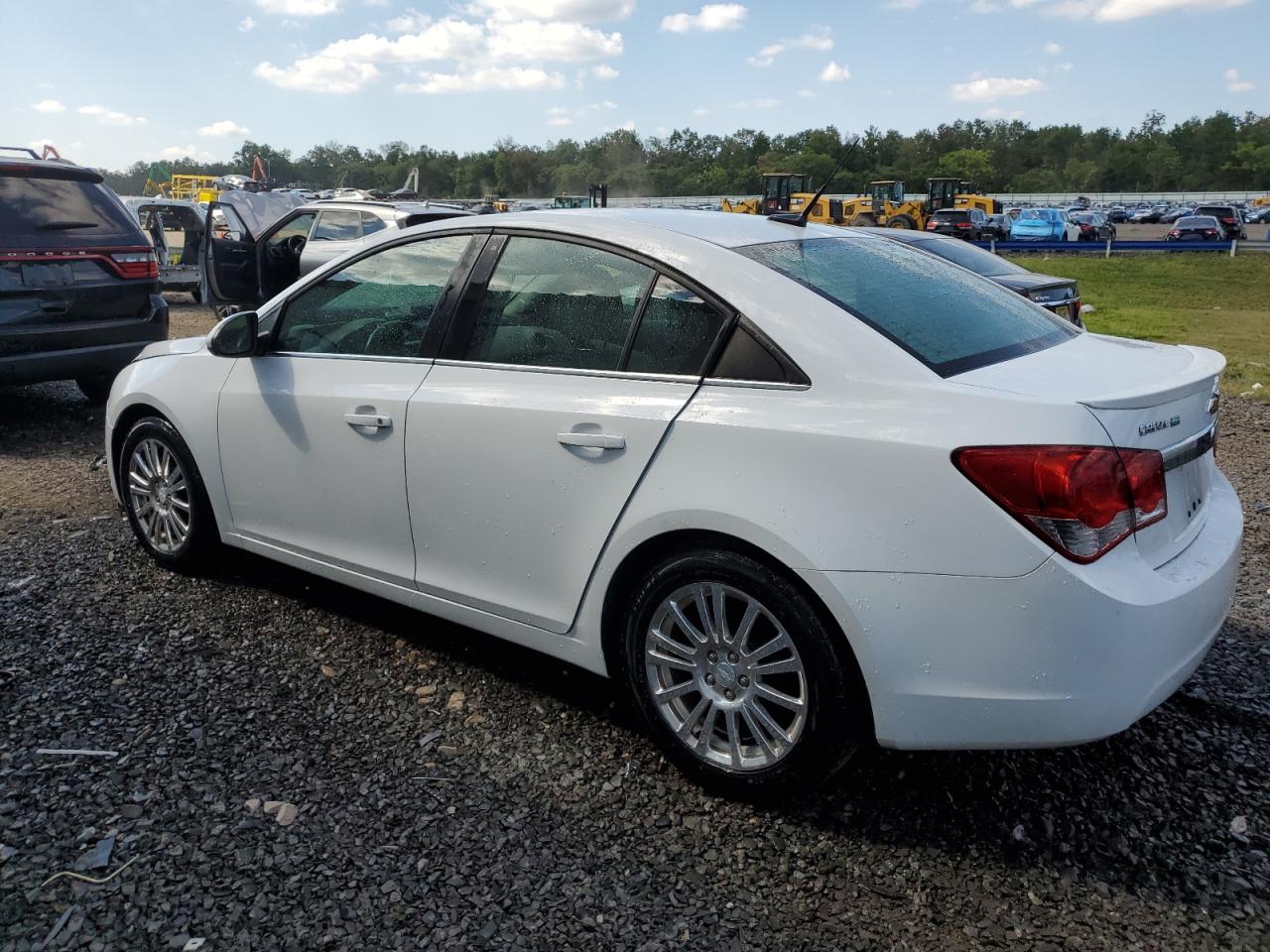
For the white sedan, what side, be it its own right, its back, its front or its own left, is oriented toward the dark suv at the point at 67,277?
front

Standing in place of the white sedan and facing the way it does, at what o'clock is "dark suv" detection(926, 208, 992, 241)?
The dark suv is roughly at 2 o'clock from the white sedan.

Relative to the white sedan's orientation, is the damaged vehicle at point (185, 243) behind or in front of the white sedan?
in front

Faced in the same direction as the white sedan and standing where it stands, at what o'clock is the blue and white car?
The blue and white car is roughly at 2 o'clock from the white sedan.

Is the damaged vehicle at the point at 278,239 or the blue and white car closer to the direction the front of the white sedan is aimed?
the damaged vehicle

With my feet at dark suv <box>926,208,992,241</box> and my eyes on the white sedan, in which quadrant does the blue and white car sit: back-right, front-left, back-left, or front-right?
back-left

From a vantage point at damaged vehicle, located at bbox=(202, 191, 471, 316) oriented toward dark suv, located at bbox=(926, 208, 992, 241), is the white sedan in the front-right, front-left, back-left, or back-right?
back-right

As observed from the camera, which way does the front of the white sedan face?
facing away from the viewer and to the left of the viewer

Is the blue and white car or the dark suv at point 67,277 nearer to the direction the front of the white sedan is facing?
the dark suv

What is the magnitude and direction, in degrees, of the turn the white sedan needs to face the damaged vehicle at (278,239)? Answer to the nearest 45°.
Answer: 0° — it already faces it

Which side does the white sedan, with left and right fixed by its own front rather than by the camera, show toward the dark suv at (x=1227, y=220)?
right
